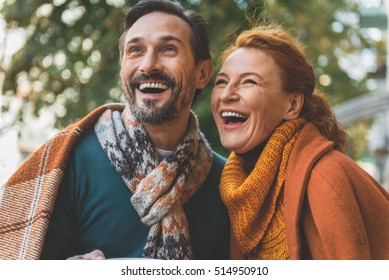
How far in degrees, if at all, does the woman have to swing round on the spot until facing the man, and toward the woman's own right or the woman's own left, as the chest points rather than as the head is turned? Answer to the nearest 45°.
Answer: approximately 45° to the woman's own right

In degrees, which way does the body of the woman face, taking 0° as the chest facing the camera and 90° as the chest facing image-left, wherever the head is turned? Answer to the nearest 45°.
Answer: approximately 45°
